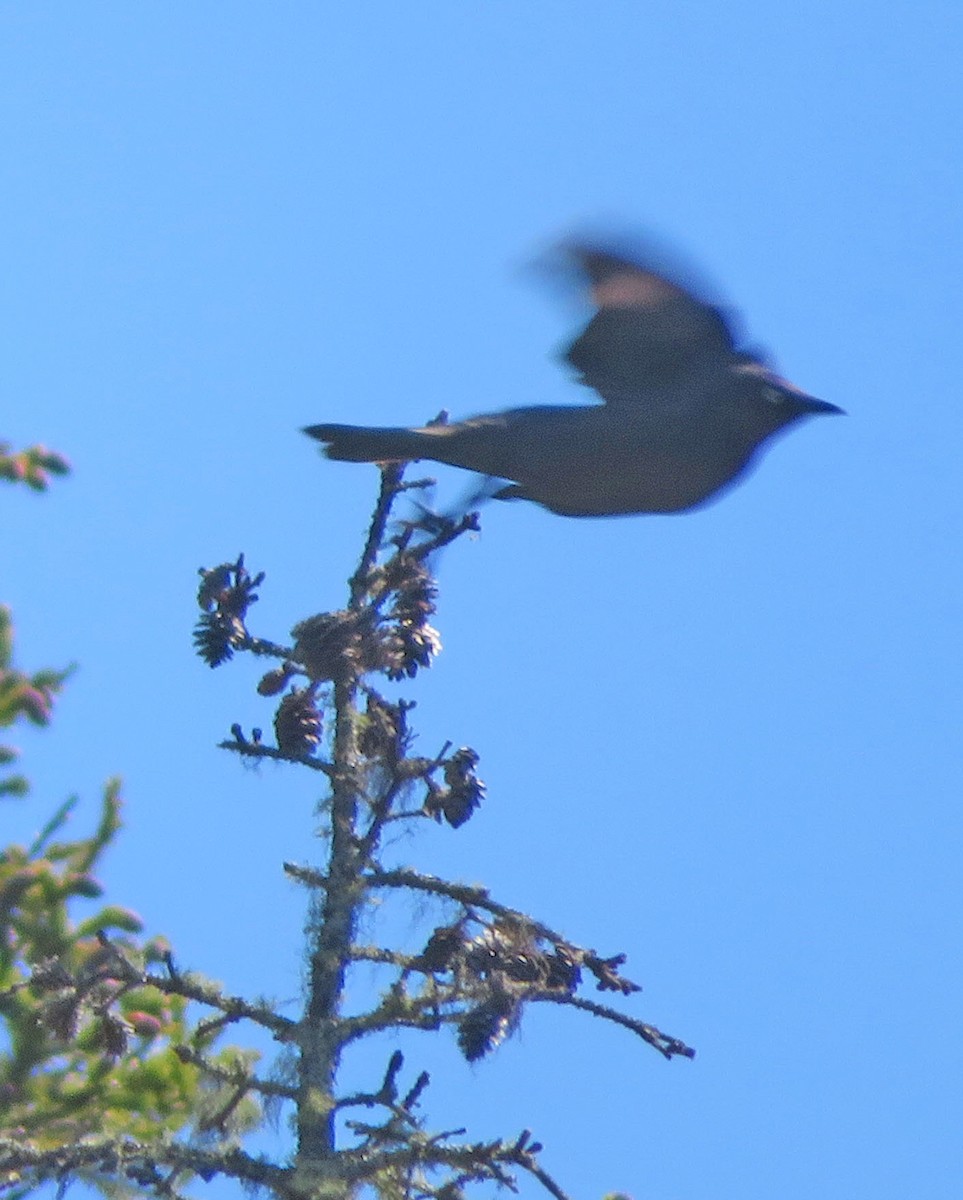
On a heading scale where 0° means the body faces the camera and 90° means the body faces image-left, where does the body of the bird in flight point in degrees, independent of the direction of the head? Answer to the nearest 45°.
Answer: approximately 270°
